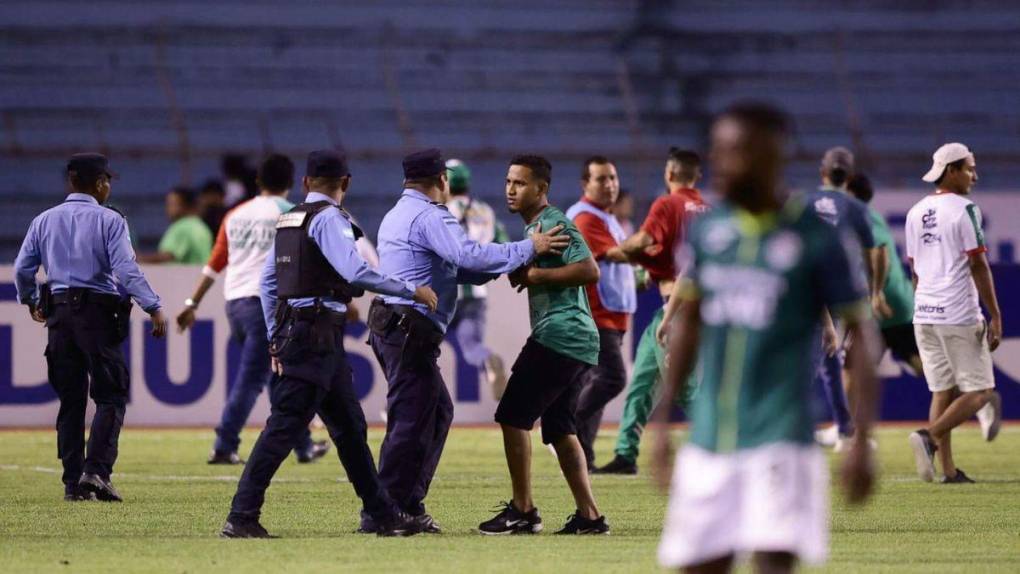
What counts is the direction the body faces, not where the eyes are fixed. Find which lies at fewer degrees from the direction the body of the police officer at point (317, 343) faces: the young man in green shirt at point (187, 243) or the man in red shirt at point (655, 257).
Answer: the man in red shirt

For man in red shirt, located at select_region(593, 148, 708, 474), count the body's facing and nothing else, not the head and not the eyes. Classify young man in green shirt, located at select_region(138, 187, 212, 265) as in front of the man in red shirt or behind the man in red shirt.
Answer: in front

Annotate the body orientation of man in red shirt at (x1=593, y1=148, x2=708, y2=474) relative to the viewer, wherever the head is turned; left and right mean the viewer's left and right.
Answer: facing away from the viewer and to the left of the viewer

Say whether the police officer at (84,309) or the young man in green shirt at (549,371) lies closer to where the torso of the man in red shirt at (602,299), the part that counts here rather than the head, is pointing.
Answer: the young man in green shirt

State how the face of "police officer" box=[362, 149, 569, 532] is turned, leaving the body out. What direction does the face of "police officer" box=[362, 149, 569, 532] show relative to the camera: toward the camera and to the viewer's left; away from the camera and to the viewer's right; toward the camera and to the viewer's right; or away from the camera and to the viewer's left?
away from the camera and to the viewer's right

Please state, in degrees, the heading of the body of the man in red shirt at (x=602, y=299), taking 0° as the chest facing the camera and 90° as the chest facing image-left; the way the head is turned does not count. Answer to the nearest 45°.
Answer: approximately 315°

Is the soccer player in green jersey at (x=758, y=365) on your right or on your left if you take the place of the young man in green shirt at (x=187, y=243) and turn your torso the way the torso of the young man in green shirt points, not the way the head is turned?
on your left

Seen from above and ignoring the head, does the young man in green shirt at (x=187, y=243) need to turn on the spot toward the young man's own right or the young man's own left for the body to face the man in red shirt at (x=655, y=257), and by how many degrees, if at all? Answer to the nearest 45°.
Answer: approximately 135° to the young man's own left

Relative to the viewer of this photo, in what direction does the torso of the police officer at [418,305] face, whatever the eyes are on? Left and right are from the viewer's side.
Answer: facing away from the viewer and to the right of the viewer

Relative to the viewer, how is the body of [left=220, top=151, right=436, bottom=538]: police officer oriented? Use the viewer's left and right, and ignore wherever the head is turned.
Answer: facing away from the viewer and to the right of the viewer

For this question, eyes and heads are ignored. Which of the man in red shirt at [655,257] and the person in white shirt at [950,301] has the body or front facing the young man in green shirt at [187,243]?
the man in red shirt
